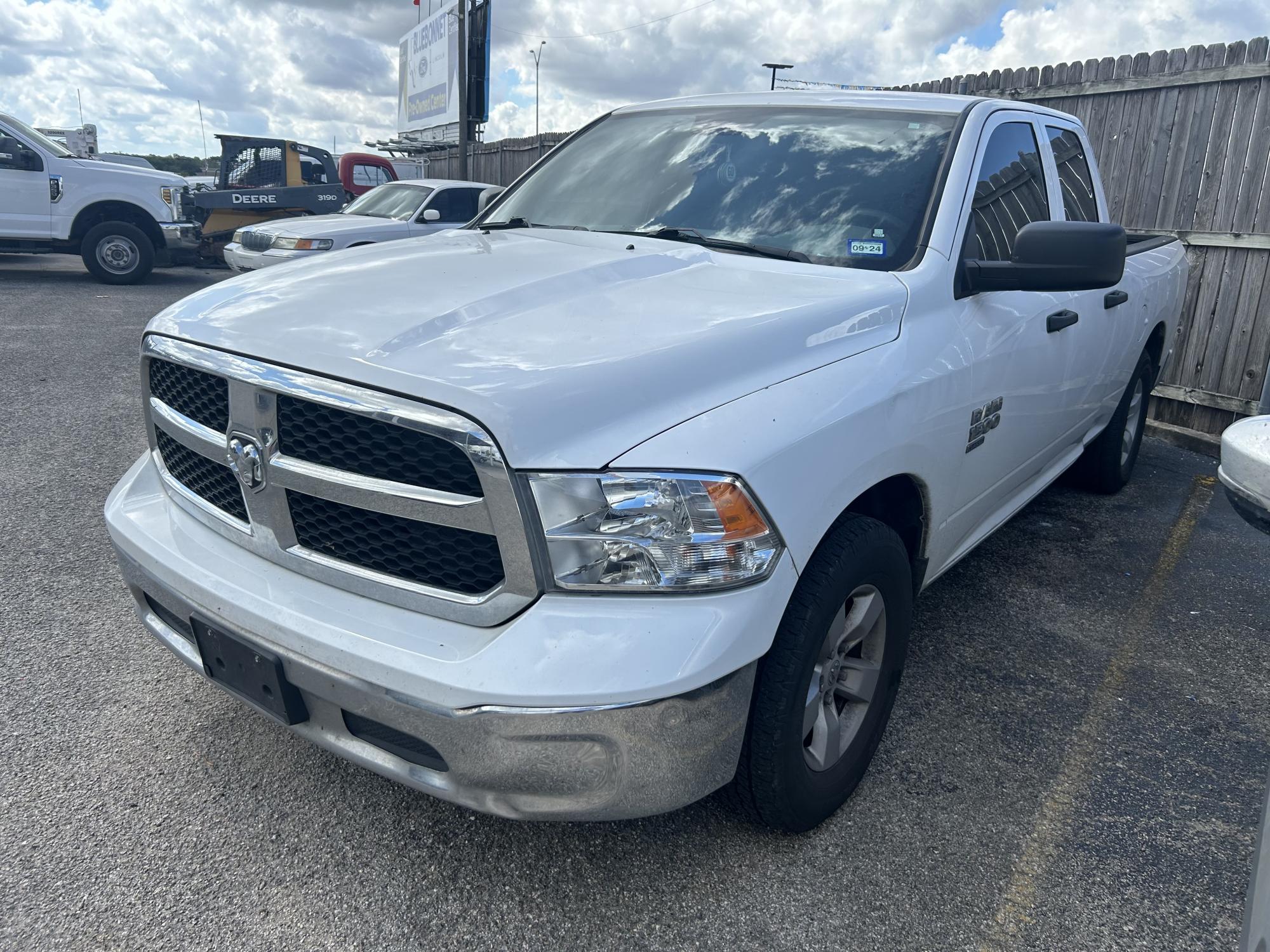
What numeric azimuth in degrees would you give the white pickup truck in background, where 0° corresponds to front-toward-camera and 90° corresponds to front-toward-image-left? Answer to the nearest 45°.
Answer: approximately 270°

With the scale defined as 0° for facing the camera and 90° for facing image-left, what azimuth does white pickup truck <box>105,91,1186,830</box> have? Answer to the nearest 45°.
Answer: approximately 45°

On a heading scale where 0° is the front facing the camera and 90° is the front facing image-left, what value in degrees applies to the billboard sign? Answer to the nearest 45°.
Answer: approximately 45°

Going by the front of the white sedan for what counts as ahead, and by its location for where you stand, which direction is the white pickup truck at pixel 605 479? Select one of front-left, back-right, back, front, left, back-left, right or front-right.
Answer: front-left

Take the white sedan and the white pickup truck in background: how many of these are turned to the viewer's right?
1

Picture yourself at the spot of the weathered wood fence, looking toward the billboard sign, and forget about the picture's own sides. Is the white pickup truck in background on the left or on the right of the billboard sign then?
left
